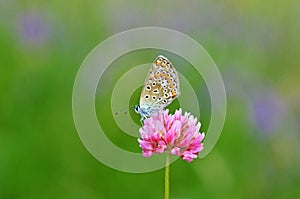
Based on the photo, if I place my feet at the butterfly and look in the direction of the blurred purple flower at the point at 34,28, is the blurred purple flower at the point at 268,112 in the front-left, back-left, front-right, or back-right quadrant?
front-right

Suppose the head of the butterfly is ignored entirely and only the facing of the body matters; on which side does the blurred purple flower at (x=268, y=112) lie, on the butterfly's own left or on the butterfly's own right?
on the butterfly's own right

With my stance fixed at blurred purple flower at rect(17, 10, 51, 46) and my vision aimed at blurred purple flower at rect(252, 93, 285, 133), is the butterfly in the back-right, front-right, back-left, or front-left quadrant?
front-right

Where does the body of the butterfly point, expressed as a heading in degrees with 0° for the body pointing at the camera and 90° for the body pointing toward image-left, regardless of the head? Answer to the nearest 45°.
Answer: approximately 90°

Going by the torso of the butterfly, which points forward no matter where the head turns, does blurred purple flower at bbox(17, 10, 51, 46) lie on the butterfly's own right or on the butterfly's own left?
on the butterfly's own right

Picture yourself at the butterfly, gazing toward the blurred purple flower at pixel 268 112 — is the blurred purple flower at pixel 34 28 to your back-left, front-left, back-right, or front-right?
front-left
